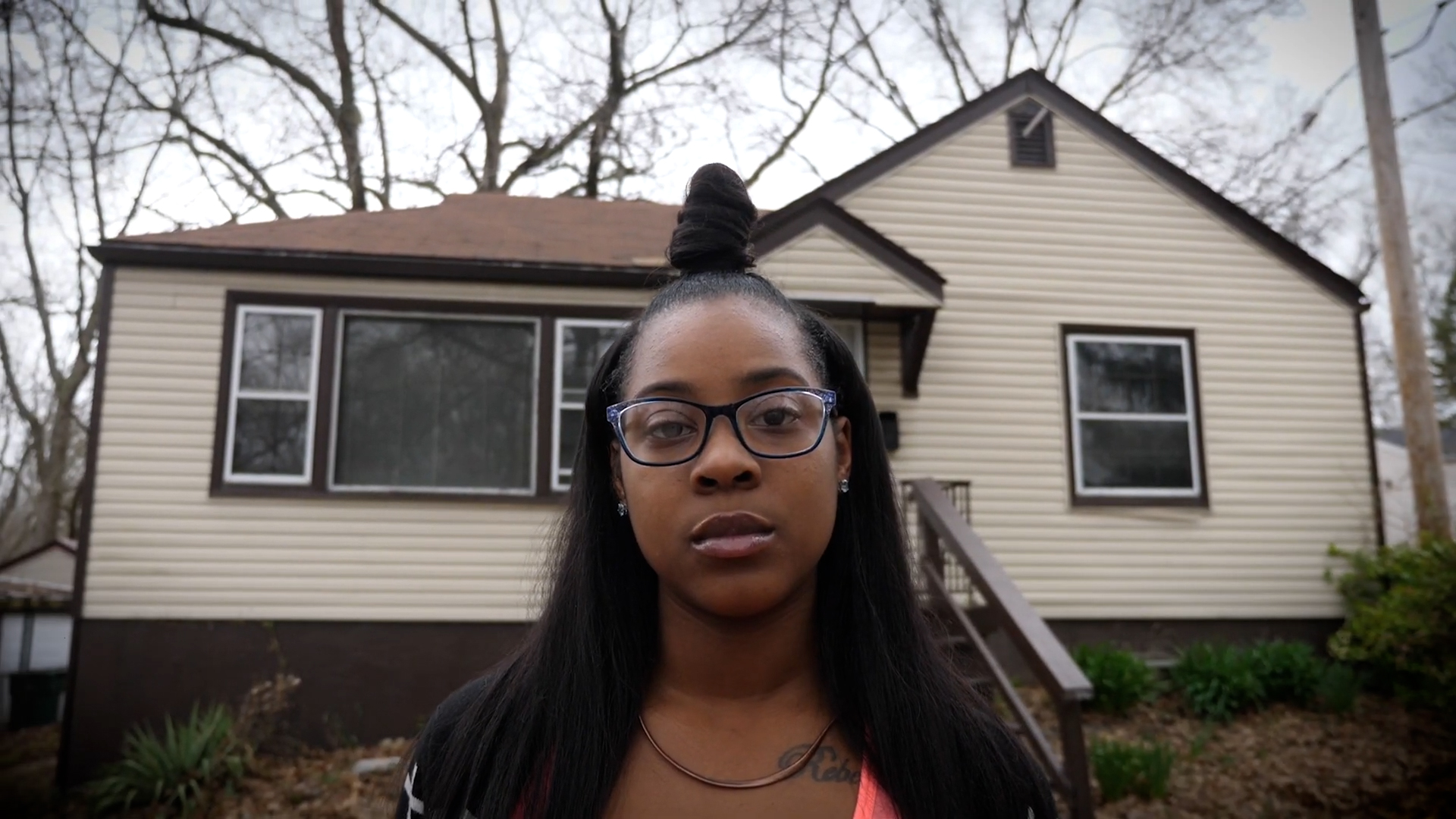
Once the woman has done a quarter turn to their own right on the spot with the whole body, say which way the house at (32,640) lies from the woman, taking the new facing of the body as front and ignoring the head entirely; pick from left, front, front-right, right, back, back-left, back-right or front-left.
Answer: front-right

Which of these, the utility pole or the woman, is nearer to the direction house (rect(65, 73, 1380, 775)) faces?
the woman

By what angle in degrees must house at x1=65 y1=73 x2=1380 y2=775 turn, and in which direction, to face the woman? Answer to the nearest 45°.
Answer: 0° — it already faces them

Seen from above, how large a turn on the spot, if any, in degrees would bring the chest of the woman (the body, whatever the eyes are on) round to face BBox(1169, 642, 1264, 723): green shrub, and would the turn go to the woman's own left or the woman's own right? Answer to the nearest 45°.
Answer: approximately 135° to the woman's own left

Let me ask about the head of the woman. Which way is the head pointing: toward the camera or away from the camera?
toward the camera

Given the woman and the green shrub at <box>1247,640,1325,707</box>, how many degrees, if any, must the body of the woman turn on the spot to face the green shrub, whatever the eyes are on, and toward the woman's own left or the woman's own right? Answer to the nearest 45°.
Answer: approximately 135° to the woman's own left

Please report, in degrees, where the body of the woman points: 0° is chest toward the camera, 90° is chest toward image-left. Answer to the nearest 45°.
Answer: approximately 0°

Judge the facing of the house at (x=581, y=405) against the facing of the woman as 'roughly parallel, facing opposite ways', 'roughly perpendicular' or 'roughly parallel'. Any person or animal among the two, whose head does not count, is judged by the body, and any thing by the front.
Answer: roughly parallel

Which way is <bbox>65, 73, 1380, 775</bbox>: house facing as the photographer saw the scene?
facing the viewer

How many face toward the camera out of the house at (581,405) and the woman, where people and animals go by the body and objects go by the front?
2

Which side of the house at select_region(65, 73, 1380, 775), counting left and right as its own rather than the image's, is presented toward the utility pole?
left
